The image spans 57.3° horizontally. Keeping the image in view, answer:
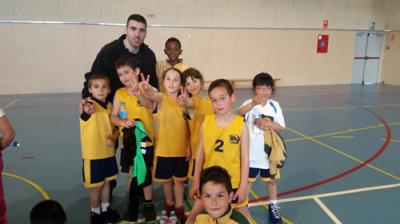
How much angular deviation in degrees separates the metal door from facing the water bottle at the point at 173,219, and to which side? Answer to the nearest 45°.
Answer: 0° — it already faces it

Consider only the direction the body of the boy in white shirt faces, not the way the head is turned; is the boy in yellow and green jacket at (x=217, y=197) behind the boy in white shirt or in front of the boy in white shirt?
in front

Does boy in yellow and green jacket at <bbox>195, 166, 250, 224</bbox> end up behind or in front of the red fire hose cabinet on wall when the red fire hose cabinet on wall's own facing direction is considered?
in front

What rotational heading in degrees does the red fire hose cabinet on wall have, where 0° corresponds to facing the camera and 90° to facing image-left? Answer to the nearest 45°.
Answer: approximately 0°

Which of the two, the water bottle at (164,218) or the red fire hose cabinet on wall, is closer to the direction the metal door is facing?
the water bottle

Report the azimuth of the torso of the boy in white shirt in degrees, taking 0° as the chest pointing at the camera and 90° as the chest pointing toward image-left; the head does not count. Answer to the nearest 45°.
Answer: approximately 0°

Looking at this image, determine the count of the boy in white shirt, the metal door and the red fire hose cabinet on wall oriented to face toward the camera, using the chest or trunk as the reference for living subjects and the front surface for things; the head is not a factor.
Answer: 3

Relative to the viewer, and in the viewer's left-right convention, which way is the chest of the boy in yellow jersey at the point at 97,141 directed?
facing the viewer and to the right of the viewer
